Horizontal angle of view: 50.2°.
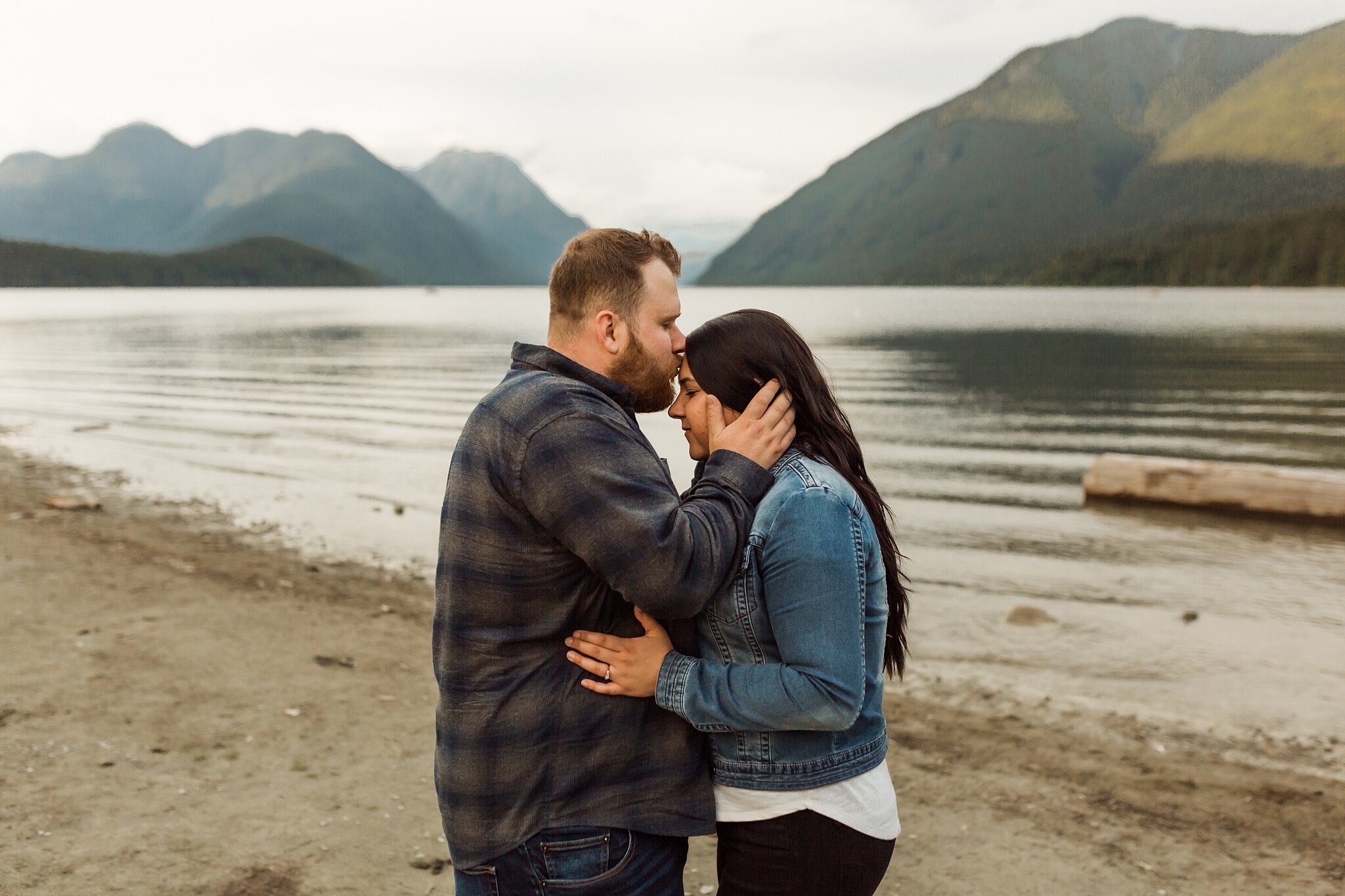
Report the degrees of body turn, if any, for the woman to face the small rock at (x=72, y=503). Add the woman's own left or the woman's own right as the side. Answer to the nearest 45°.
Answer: approximately 45° to the woman's own right

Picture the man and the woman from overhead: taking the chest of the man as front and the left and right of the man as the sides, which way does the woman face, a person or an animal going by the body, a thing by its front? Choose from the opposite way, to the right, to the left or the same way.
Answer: the opposite way

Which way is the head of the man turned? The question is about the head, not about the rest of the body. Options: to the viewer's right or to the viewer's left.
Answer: to the viewer's right

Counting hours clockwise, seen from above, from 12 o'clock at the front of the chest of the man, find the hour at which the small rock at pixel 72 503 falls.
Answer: The small rock is roughly at 8 o'clock from the man.

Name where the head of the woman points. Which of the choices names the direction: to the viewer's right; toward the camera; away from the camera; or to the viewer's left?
to the viewer's left

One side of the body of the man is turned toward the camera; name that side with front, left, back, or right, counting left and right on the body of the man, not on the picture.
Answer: right

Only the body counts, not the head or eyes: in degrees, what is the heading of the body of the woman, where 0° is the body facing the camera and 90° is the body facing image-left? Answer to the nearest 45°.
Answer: approximately 90°

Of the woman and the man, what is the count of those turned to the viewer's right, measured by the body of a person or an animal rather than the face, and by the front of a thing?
1
